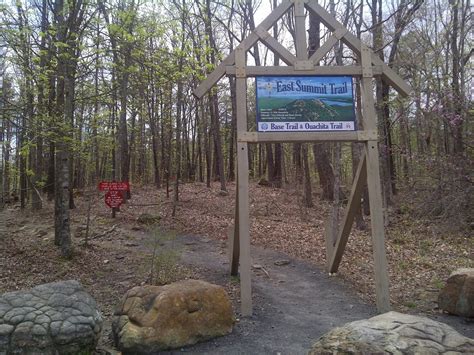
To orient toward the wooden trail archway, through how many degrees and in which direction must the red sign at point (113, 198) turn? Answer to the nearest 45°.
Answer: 0° — it already faces it

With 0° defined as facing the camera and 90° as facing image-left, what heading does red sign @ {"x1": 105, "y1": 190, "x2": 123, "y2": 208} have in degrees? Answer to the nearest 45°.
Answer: approximately 0°

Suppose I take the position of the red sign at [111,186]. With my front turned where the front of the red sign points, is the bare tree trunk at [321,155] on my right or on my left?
on my left

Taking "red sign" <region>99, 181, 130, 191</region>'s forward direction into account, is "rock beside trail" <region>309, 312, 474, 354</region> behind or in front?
in front

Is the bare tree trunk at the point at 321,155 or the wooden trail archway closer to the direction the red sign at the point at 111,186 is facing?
the wooden trail archway

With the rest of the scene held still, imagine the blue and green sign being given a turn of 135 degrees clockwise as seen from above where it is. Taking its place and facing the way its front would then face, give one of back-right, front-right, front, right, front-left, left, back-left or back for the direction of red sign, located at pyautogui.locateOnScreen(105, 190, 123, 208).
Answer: front

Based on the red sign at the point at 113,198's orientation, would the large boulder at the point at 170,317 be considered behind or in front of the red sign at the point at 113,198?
in front

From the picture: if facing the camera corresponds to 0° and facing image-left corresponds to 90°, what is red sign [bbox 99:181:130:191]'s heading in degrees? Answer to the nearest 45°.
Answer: approximately 0°

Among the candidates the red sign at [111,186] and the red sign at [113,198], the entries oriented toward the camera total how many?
2
